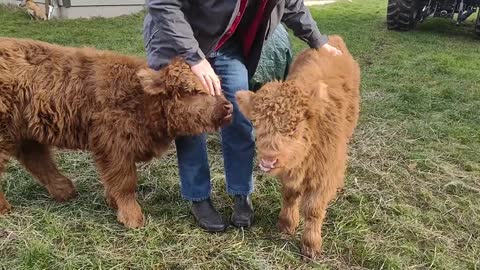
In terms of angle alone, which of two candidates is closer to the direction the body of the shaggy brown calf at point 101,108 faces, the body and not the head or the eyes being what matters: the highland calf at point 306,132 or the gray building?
the highland calf

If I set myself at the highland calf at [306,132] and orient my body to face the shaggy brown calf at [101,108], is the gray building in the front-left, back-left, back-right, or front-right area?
front-right

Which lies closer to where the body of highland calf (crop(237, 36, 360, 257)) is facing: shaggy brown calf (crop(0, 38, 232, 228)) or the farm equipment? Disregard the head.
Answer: the shaggy brown calf

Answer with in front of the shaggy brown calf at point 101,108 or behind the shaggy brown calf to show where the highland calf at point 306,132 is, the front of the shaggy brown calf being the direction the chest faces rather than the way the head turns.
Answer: in front

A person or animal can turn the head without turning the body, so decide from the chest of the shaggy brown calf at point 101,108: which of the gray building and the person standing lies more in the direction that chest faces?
the person standing

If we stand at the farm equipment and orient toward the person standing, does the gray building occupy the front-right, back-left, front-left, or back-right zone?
front-right

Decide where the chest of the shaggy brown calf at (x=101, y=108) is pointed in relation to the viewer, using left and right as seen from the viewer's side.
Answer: facing to the right of the viewer

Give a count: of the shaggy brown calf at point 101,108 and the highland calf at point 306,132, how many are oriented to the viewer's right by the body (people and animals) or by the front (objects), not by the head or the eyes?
1

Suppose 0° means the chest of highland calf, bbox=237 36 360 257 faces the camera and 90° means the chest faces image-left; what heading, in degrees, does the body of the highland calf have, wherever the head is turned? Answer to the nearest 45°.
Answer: approximately 45°

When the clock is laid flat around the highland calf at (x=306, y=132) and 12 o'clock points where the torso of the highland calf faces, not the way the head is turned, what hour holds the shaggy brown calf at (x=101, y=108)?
The shaggy brown calf is roughly at 2 o'clock from the highland calf.

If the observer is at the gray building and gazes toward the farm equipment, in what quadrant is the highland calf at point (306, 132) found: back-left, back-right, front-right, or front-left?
front-right

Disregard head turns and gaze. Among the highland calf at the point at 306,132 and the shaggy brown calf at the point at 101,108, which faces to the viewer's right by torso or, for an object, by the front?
the shaggy brown calf

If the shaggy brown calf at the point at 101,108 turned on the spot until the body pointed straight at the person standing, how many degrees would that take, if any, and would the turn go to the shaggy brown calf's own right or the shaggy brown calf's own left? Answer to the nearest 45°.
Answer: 0° — it already faces them
